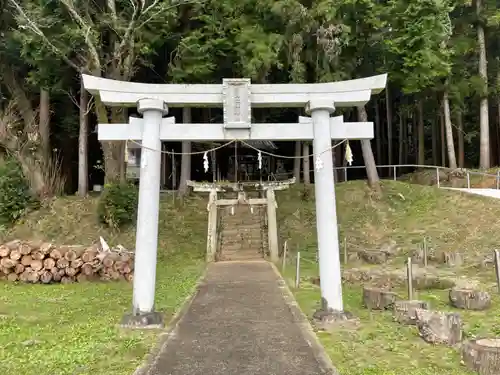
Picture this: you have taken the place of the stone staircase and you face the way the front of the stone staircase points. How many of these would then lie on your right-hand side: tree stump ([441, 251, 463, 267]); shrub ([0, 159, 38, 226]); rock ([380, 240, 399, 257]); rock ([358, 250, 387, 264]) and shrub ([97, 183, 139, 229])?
2

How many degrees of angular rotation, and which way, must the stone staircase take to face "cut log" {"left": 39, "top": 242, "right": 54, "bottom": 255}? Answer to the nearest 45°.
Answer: approximately 45° to its right

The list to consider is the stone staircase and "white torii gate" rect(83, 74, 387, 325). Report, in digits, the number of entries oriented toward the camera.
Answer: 2

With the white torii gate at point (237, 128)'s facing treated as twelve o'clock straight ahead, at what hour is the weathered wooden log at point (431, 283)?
The weathered wooden log is roughly at 8 o'clock from the white torii gate.

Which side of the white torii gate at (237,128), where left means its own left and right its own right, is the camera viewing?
front

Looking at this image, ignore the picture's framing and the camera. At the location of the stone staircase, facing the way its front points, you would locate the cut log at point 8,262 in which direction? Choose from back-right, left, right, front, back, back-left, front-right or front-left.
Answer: front-right

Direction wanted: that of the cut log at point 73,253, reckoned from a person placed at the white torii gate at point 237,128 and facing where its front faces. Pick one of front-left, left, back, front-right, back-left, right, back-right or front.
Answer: back-right

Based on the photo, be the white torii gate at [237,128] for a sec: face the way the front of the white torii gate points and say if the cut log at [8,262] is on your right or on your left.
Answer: on your right

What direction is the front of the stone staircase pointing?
toward the camera

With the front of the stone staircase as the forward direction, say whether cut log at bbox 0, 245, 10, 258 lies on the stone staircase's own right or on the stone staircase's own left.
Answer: on the stone staircase's own right
